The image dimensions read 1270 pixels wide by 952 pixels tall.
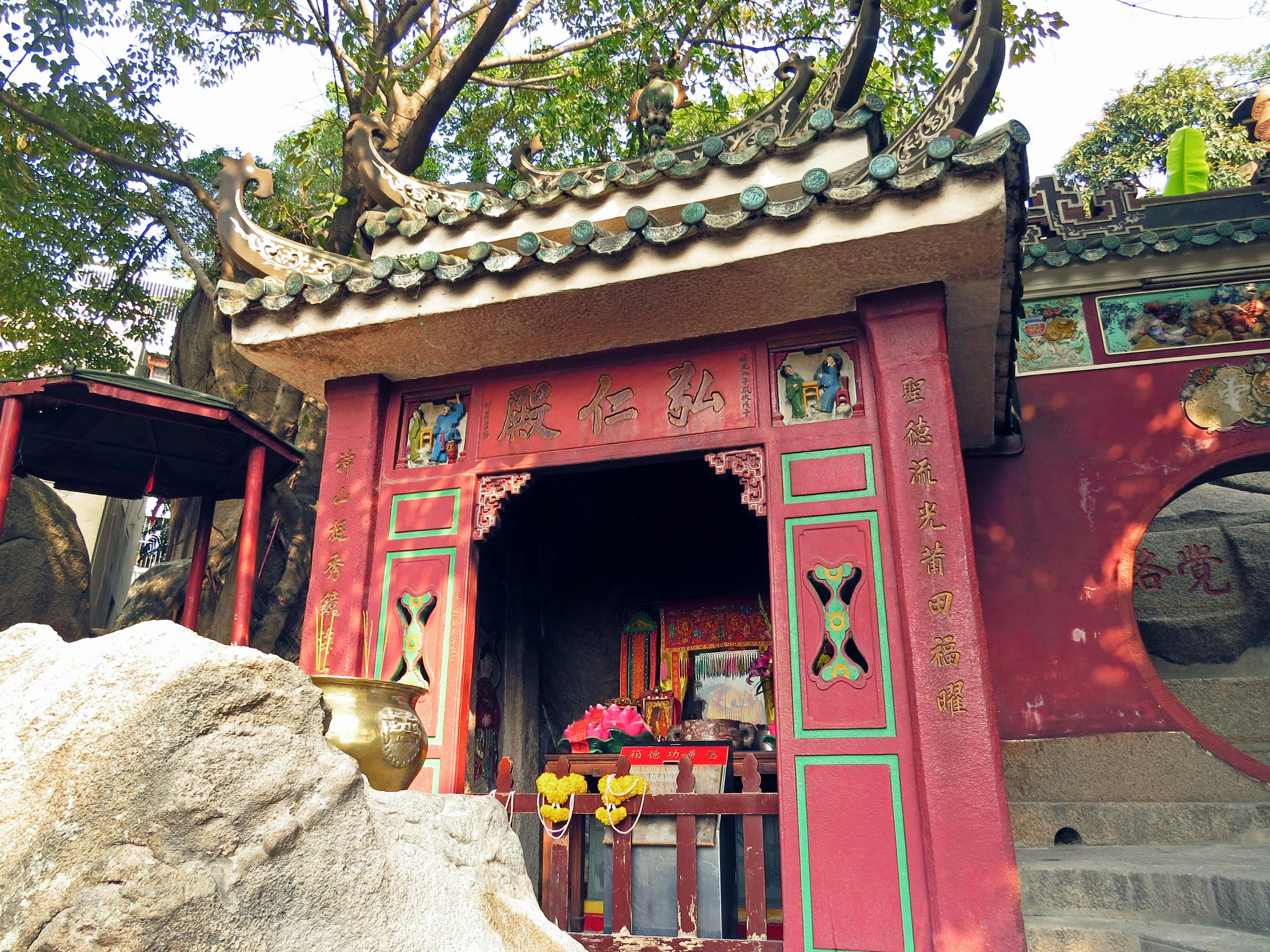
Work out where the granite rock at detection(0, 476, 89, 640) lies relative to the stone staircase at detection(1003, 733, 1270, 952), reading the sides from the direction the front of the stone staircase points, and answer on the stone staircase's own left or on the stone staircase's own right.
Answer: on the stone staircase's own right

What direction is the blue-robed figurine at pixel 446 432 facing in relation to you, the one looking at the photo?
facing the viewer and to the left of the viewer

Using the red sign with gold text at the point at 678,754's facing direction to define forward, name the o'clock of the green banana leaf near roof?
The green banana leaf near roof is roughly at 8 o'clock from the red sign with gold text.

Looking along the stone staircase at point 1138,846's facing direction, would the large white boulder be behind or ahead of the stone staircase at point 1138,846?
ahead

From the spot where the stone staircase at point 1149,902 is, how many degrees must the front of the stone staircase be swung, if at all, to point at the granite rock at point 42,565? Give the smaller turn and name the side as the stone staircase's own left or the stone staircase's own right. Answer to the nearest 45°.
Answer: approximately 90° to the stone staircase's own right

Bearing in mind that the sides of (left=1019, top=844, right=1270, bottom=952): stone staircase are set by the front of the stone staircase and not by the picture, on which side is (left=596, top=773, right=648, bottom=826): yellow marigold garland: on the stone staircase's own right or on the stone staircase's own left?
on the stone staircase's own right

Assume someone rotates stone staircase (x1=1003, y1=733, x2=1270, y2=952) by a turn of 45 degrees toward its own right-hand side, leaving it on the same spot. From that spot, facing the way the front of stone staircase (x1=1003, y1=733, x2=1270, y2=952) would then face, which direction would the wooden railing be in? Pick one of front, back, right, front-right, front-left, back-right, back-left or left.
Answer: front

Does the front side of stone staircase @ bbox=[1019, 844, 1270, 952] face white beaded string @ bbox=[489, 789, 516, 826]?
no

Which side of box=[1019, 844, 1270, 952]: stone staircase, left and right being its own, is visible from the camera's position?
front

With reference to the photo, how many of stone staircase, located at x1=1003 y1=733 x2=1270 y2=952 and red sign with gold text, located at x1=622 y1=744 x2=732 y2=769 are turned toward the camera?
2

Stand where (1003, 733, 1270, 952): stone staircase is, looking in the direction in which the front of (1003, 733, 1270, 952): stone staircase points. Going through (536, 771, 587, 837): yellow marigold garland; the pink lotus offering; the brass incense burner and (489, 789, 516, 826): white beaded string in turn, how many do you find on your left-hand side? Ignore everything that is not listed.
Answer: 0

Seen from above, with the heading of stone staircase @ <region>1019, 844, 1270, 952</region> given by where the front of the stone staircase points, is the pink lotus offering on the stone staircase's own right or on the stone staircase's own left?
on the stone staircase's own right

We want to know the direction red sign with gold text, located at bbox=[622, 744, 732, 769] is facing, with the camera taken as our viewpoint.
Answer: facing the viewer

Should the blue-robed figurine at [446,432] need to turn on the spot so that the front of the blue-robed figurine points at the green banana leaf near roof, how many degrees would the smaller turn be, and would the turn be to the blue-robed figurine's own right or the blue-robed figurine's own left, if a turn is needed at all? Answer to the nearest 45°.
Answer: approximately 135° to the blue-robed figurine's own left

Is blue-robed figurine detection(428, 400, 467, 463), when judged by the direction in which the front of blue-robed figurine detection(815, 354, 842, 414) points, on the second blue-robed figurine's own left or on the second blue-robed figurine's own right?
on the second blue-robed figurine's own right

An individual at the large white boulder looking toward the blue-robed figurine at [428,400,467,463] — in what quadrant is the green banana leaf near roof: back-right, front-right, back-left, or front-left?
front-right

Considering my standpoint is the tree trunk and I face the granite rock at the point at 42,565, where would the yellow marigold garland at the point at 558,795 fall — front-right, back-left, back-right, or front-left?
back-left
